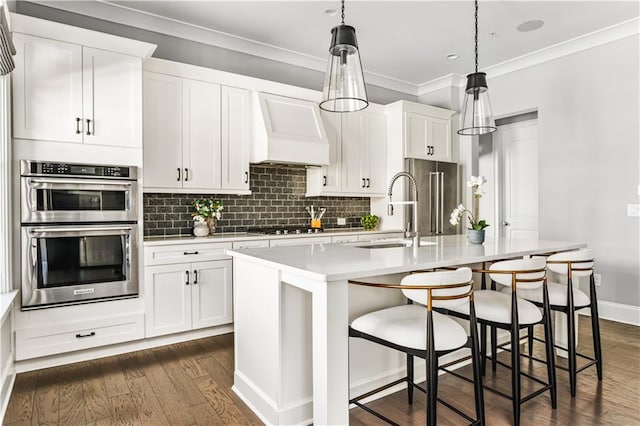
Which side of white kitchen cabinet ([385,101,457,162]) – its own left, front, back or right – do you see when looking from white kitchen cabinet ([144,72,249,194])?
right

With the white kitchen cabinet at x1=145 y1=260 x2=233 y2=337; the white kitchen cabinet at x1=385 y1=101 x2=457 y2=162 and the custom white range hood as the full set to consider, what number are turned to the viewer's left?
0

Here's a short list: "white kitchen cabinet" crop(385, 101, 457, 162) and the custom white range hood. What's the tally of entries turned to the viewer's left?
0

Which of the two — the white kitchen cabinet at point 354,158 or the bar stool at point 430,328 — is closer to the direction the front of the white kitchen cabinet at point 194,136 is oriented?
the bar stool

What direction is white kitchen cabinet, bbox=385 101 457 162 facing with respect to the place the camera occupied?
facing the viewer and to the right of the viewer

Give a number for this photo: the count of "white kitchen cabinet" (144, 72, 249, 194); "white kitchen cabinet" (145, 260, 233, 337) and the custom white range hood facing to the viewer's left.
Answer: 0

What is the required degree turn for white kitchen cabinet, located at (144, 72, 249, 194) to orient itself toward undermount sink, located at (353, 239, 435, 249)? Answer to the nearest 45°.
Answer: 0° — it already faces it

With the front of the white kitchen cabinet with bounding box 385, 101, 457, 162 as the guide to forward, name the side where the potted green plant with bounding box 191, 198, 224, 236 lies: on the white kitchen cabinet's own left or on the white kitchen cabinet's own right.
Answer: on the white kitchen cabinet's own right

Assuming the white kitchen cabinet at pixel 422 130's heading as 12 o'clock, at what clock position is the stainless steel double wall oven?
The stainless steel double wall oven is roughly at 3 o'clock from the white kitchen cabinet.

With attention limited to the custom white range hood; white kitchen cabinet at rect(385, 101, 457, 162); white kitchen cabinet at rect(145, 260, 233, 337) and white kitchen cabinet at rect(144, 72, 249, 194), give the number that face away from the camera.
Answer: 0

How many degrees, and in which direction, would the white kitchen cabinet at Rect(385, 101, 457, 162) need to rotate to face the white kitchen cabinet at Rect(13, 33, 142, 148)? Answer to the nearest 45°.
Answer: approximately 90° to its right

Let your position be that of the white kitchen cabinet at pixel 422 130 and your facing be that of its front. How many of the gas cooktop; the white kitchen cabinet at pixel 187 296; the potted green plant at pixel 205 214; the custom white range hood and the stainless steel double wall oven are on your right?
5

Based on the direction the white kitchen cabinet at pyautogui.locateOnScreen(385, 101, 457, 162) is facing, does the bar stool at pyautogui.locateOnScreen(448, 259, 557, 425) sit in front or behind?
in front
